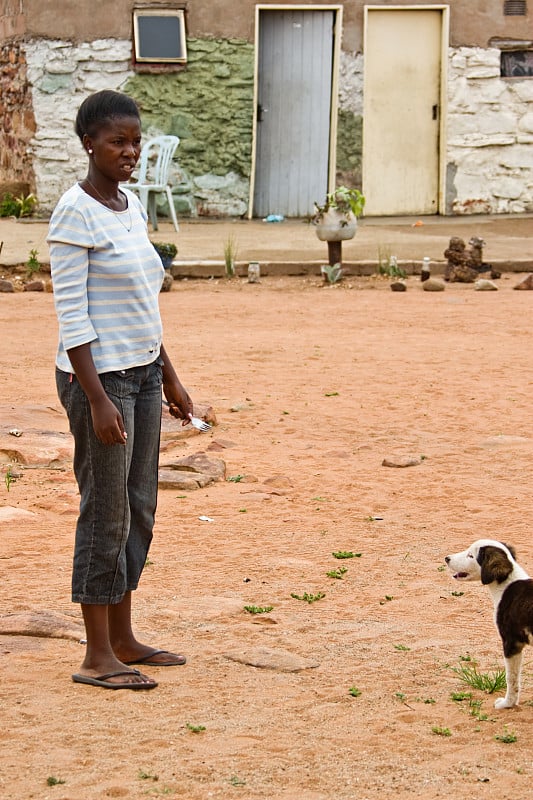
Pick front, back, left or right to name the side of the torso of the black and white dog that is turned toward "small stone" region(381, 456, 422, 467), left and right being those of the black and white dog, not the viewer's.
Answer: right

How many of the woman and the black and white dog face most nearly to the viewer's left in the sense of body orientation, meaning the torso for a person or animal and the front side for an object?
1

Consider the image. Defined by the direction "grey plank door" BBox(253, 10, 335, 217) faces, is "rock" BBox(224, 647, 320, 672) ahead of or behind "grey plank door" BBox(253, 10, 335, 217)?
ahead

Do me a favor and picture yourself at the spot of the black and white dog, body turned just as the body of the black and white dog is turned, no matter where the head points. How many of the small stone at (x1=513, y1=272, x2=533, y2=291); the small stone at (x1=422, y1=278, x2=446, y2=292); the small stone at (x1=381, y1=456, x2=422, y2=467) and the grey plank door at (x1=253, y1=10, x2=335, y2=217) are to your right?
4

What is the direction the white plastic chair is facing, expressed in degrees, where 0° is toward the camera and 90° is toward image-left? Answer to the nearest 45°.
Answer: approximately 45°

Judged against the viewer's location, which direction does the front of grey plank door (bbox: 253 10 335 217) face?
facing the viewer

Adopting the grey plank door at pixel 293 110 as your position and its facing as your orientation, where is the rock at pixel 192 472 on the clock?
The rock is roughly at 12 o'clock from the grey plank door.

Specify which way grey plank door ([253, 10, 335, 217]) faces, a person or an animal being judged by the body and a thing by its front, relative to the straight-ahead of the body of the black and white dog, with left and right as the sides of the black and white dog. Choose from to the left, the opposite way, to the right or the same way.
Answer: to the left

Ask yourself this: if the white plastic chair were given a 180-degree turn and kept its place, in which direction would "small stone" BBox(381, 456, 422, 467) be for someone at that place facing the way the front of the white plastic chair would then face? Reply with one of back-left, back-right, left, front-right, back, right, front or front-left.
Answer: back-right

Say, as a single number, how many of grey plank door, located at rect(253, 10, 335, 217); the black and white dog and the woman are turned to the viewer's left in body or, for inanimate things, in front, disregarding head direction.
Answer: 1

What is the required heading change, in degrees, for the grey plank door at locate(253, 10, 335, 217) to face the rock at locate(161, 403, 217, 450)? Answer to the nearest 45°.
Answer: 0° — it already faces it

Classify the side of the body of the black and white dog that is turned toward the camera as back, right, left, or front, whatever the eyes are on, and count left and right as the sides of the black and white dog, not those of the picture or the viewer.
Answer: left

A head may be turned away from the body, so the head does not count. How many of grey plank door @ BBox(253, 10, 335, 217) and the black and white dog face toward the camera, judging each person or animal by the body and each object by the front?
1

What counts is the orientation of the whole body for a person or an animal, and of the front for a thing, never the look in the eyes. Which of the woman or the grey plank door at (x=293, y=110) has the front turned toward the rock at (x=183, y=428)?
the grey plank door

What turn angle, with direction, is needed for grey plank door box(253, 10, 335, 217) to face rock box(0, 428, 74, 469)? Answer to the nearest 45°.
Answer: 0° — it already faces it

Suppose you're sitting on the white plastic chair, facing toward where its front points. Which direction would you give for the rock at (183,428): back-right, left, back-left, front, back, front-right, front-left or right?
front-left

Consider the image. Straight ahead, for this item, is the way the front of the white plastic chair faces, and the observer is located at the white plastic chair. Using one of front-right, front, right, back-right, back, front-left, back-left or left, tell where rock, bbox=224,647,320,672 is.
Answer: front-left

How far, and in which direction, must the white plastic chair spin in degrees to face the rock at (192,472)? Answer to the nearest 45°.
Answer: approximately 45° to its left
